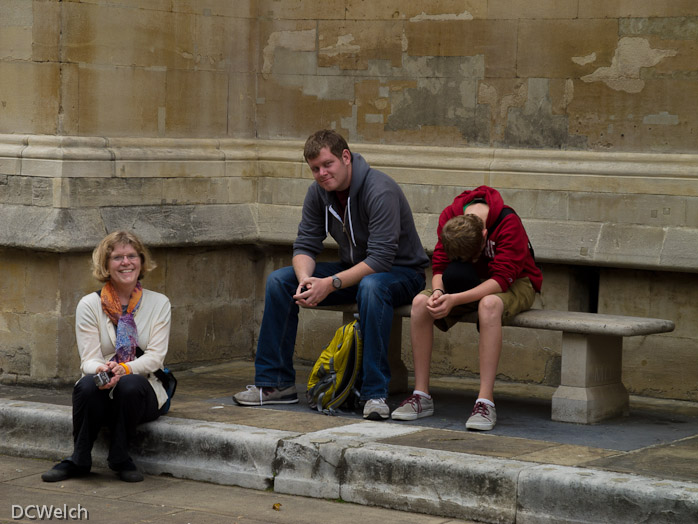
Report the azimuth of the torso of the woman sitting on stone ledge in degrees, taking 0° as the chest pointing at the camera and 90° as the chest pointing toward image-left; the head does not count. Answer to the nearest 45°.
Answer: approximately 0°

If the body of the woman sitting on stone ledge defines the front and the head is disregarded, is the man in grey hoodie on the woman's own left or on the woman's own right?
on the woman's own left

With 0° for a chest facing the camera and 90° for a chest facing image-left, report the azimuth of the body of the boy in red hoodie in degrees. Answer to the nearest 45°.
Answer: approximately 45°

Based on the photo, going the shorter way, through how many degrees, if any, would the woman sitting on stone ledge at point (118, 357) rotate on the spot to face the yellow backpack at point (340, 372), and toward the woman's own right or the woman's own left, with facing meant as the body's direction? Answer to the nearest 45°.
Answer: approximately 90° to the woman's own left

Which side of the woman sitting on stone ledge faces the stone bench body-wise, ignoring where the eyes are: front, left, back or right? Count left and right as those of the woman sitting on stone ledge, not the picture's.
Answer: left
